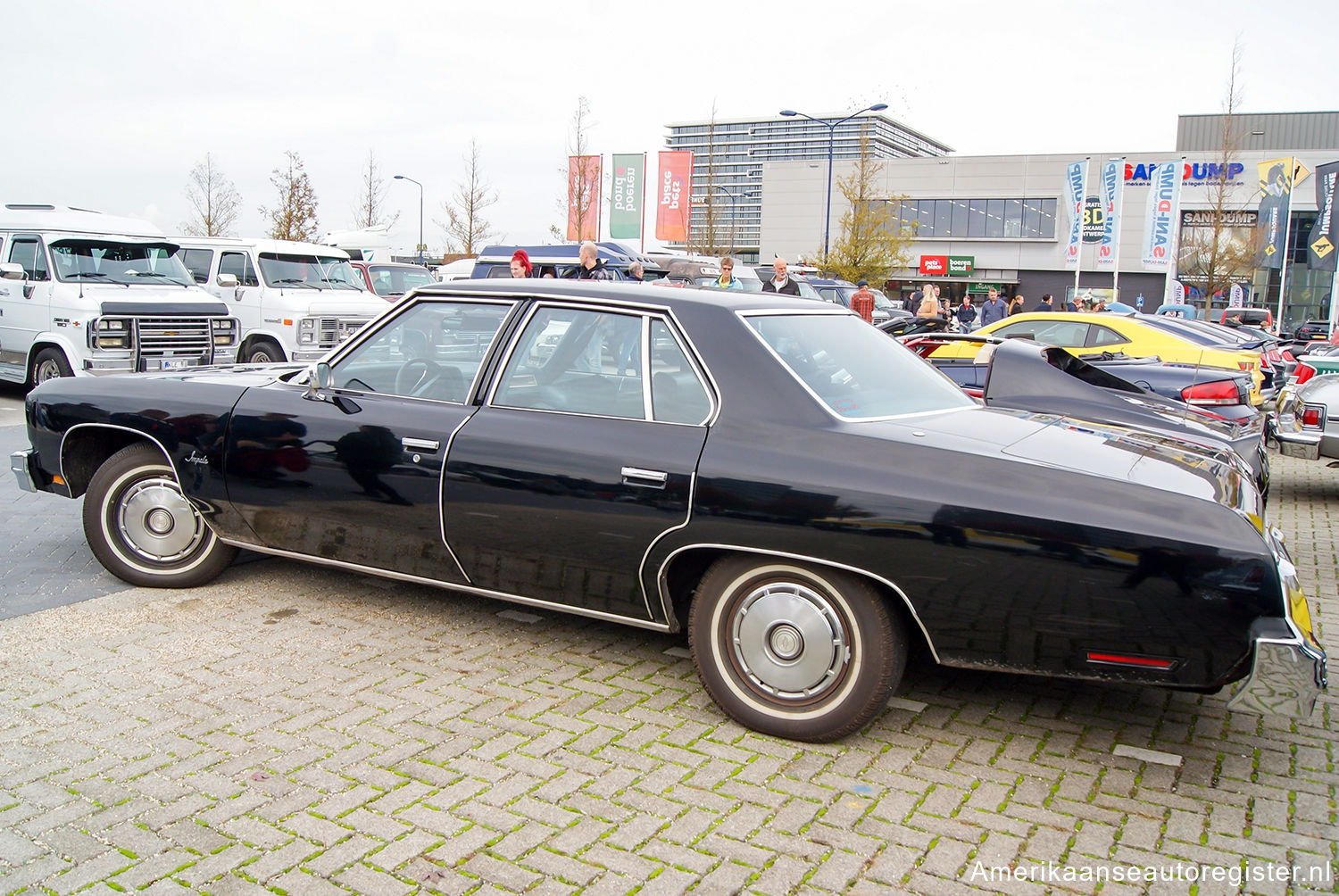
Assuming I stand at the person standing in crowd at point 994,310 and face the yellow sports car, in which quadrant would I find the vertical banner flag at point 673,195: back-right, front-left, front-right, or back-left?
back-right

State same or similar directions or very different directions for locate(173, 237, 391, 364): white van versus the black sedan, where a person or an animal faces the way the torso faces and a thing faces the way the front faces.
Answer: very different directions

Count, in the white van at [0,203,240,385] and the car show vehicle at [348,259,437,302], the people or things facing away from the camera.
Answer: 0

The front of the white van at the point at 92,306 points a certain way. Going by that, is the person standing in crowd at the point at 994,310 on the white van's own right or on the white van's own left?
on the white van's own left

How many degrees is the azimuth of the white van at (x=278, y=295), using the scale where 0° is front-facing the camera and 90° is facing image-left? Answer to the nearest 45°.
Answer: approximately 315°

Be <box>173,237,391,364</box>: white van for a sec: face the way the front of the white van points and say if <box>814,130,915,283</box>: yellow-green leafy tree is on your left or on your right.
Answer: on your left

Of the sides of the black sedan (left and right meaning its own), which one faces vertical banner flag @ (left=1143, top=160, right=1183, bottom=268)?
right

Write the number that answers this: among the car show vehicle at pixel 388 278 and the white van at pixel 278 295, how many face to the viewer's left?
0

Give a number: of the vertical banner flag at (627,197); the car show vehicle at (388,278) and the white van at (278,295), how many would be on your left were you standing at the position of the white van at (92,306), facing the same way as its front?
3

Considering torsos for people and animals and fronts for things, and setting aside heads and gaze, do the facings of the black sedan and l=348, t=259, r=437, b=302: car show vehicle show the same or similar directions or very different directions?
very different directions

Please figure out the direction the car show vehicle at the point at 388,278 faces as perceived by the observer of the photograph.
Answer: facing the viewer and to the right of the viewer
